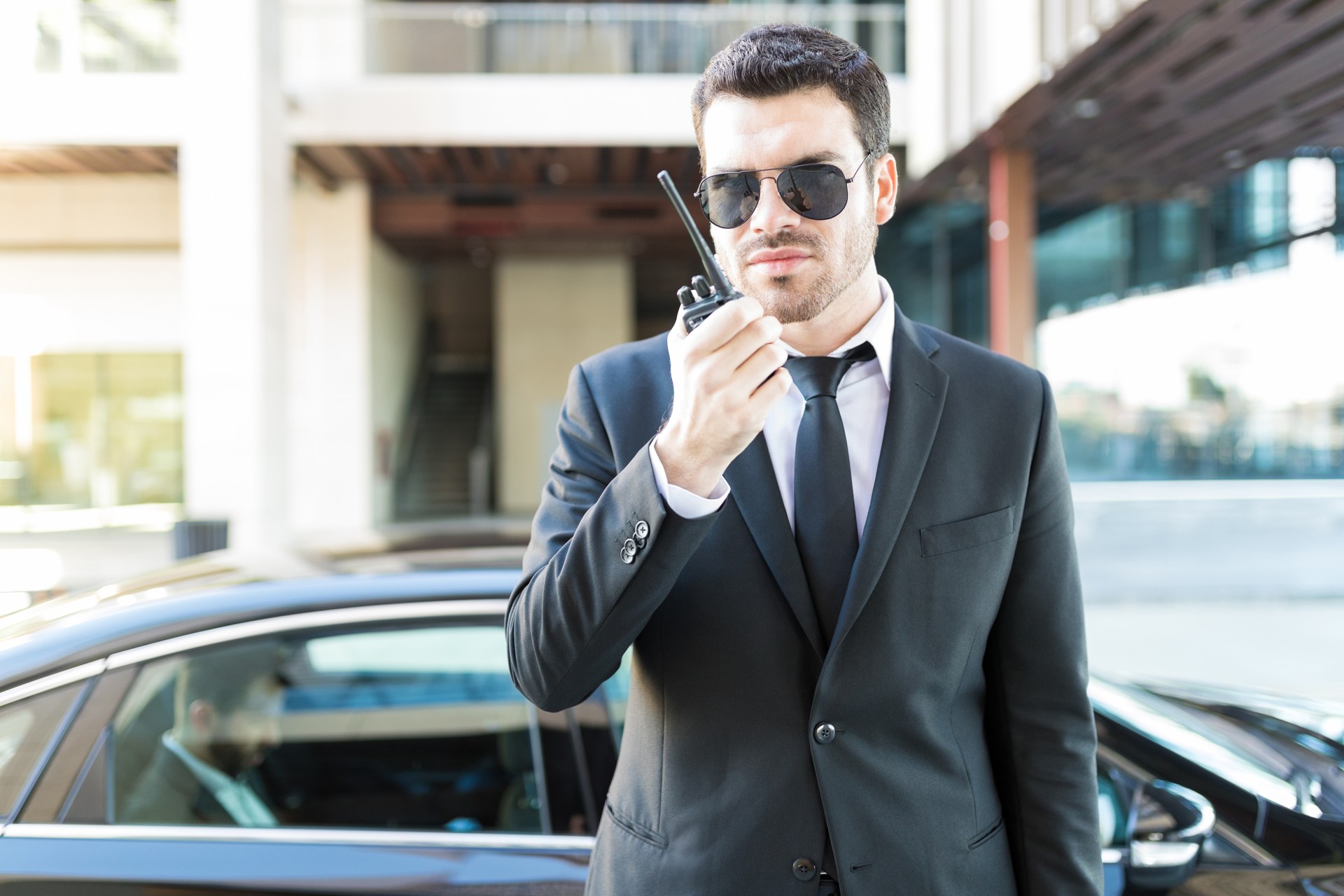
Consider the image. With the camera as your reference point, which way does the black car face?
facing to the right of the viewer

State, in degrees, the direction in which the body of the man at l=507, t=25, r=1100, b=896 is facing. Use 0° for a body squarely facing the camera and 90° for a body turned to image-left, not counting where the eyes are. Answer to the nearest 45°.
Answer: approximately 0°

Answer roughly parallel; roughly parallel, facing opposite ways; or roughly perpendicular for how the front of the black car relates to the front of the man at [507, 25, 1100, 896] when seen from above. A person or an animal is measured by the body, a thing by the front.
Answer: roughly perpendicular

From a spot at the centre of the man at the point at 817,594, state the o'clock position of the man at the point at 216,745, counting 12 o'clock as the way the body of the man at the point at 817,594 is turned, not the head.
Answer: the man at the point at 216,745 is roughly at 4 o'clock from the man at the point at 817,594.

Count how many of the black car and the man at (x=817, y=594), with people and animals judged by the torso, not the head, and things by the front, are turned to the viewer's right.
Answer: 1
